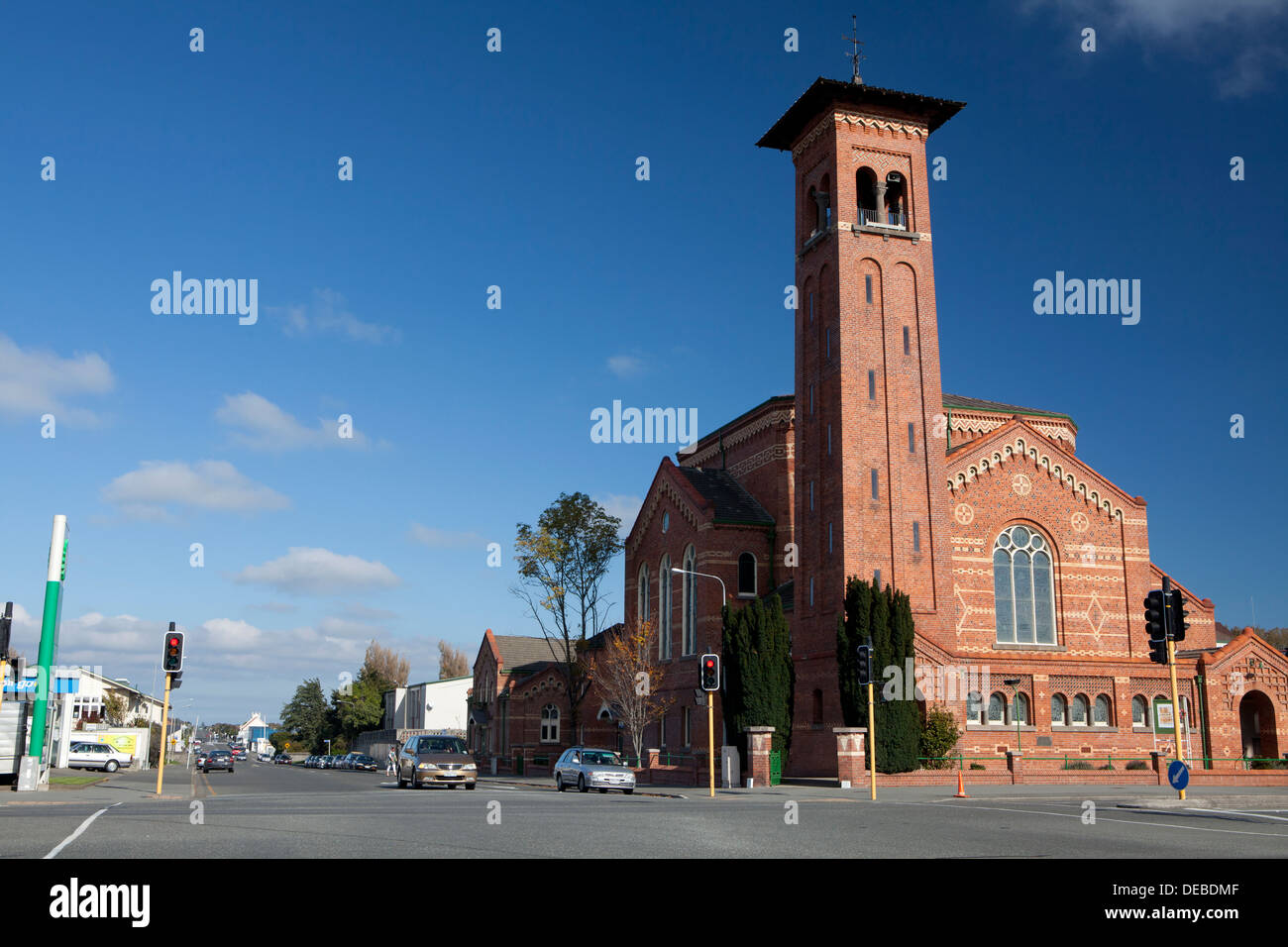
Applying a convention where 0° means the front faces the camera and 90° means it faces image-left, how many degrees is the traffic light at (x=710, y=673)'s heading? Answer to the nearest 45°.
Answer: approximately 0°

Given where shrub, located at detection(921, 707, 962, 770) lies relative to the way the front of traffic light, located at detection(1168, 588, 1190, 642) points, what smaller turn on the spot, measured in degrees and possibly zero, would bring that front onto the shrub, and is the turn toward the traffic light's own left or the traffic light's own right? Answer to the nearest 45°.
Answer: approximately 135° to the traffic light's own left

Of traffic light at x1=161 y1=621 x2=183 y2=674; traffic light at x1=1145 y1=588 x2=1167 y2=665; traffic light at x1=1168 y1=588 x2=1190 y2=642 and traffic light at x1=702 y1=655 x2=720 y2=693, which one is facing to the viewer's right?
traffic light at x1=1168 y1=588 x2=1190 y2=642

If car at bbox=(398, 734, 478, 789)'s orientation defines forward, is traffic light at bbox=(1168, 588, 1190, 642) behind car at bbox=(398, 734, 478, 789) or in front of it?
in front

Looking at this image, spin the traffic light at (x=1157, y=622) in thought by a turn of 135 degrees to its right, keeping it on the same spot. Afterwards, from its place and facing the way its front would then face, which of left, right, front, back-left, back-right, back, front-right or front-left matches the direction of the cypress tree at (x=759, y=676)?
front-left

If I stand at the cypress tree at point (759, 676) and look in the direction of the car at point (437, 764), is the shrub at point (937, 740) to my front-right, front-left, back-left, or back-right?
back-left

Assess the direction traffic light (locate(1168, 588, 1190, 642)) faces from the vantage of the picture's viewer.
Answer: facing to the right of the viewer

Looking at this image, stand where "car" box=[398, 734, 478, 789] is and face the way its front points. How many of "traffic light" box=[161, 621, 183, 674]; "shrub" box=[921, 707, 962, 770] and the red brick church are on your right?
1

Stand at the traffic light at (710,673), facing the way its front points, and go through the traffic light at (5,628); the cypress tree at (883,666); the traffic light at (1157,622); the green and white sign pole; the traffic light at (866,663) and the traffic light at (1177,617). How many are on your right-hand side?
2

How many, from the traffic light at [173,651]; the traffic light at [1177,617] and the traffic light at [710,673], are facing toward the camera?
2

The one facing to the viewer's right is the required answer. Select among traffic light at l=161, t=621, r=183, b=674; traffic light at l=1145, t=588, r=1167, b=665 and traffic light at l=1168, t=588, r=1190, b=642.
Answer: traffic light at l=1168, t=588, r=1190, b=642
